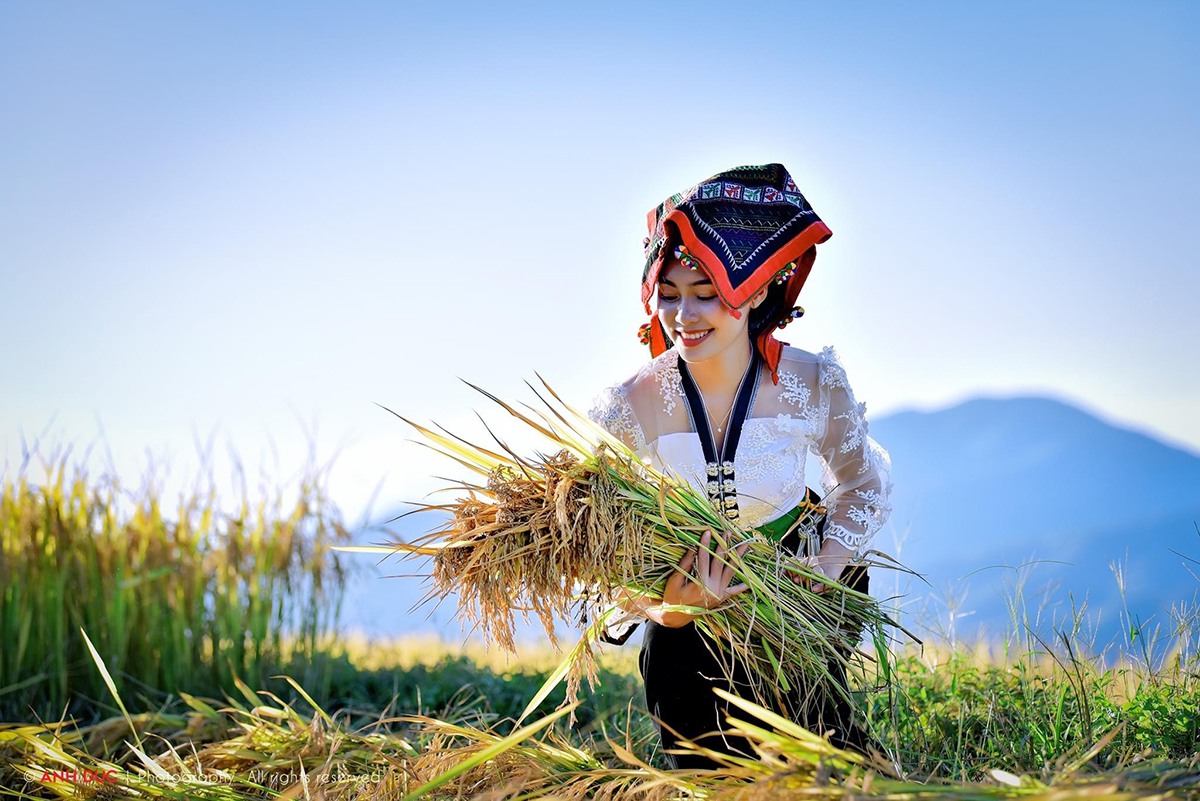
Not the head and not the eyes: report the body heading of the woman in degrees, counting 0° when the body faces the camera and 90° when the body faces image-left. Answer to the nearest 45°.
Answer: approximately 0°

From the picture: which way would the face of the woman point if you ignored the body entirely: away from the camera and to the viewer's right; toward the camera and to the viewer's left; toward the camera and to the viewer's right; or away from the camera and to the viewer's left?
toward the camera and to the viewer's left
